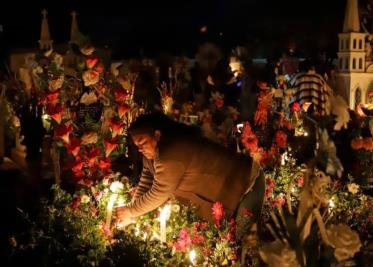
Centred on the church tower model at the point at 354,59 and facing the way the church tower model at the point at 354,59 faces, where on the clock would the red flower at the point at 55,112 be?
The red flower is roughly at 2 o'clock from the church tower model.

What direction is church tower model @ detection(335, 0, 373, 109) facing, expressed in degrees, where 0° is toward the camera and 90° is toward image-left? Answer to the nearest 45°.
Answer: approximately 315°

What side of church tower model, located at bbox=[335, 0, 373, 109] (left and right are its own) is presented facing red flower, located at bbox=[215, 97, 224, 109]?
right

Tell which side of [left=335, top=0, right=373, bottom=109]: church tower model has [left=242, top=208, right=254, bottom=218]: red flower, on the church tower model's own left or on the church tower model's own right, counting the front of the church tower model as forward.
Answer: on the church tower model's own right

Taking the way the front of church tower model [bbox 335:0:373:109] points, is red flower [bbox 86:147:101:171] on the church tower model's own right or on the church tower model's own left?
on the church tower model's own right

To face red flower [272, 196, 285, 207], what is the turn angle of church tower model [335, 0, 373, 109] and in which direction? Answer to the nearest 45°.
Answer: approximately 45° to its right

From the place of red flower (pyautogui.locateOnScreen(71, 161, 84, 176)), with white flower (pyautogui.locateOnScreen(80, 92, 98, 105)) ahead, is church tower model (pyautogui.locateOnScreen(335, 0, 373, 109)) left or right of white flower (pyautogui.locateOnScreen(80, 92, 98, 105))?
right

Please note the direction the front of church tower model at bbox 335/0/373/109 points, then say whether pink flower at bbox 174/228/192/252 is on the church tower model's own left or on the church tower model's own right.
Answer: on the church tower model's own right

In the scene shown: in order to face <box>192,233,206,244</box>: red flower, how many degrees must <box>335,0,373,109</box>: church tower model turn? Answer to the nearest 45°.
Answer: approximately 45° to its right

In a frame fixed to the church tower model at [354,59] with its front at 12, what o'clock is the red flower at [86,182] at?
The red flower is roughly at 2 o'clock from the church tower model.
